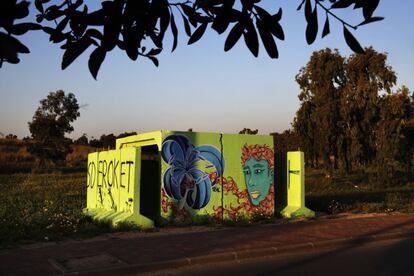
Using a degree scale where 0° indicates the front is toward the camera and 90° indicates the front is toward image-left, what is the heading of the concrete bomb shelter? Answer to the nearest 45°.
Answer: approximately 45°

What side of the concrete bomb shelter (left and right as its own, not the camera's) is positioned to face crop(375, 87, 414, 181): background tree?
back

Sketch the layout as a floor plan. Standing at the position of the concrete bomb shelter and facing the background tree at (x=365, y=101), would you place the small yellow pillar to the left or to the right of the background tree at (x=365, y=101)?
right

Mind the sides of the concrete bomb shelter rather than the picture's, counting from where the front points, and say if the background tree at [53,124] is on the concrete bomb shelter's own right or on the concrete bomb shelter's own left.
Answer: on the concrete bomb shelter's own right

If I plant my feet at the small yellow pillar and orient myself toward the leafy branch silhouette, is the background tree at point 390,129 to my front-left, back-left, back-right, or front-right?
back-left

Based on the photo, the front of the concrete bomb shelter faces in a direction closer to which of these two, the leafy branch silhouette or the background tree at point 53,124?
the leafy branch silhouette

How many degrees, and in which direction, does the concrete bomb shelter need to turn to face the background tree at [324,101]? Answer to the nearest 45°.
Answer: approximately 180°

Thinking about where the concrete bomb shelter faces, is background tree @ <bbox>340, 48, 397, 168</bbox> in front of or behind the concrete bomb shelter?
behind

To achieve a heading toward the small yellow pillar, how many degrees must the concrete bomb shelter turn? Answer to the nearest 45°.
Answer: approximately 135° to its left
